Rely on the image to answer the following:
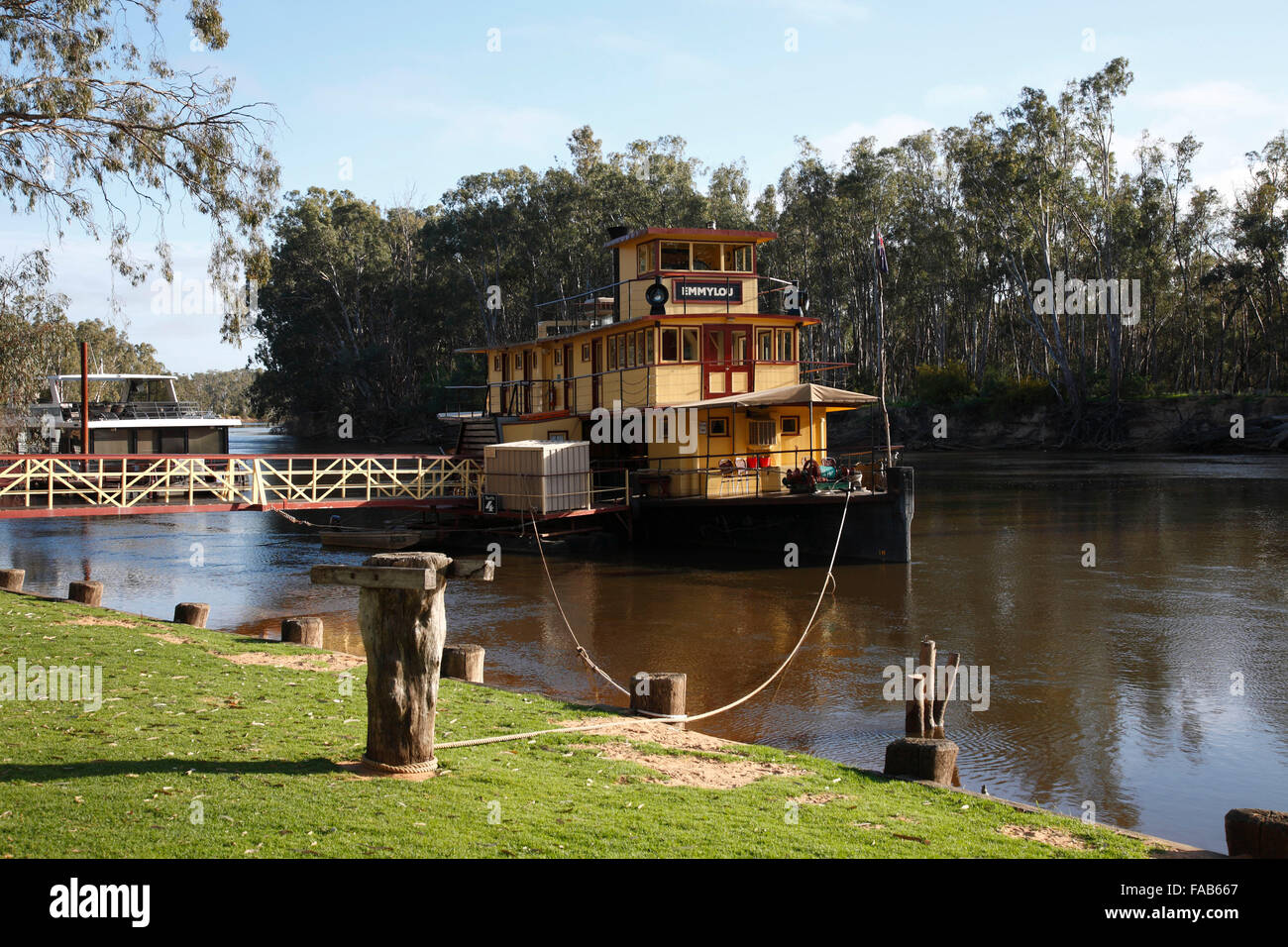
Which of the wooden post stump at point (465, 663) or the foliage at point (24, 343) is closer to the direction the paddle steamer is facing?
the wooden post stump

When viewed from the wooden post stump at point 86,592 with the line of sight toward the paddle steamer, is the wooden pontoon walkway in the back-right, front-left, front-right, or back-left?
front-left

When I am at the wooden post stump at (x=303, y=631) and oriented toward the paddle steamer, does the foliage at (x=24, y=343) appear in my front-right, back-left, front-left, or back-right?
front-left

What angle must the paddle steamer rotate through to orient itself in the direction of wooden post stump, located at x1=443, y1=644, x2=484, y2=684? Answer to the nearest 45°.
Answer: approximately 45° to its right

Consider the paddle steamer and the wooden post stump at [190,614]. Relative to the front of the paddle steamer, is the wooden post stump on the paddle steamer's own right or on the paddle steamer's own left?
on the paddle steamer's own right
